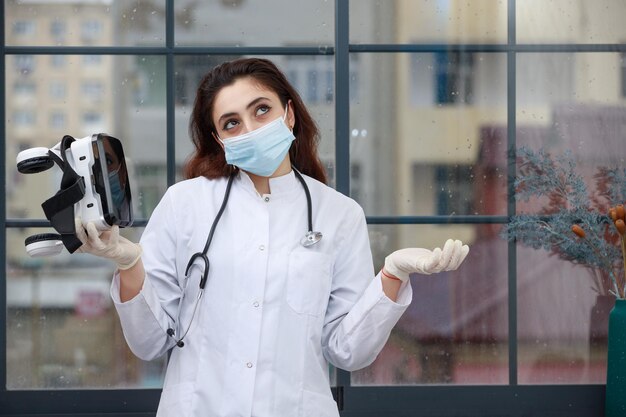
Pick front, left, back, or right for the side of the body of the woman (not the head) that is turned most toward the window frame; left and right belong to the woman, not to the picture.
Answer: back

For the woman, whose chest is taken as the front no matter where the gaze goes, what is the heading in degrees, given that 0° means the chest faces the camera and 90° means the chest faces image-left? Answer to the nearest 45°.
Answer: approximately 0°

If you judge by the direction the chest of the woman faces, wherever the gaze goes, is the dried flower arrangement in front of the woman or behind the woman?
behind

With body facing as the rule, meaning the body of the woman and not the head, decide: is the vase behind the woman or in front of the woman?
behind
